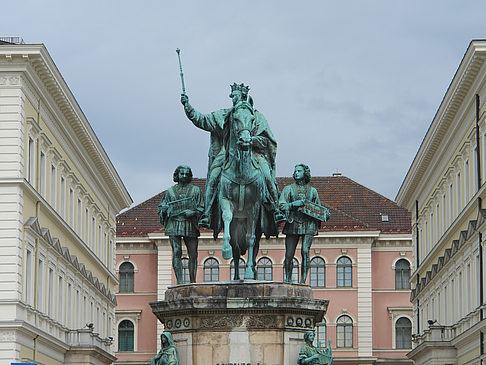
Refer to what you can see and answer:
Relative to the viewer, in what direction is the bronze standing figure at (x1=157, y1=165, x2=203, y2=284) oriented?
toward the camera

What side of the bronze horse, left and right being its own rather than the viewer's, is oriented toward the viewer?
front

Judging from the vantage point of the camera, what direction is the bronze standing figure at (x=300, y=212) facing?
facing the viewer

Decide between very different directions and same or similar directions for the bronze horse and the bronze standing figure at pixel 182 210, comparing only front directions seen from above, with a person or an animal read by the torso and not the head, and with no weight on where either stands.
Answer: same or similar directions

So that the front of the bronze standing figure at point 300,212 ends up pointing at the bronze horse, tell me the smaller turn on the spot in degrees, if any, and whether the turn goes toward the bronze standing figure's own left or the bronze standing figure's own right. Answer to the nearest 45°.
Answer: approximately 45° to the bronze standing figure's own right

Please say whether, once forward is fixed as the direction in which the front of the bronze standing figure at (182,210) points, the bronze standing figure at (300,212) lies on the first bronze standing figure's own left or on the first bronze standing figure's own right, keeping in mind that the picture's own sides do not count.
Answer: on the first bronze standing figure's own left

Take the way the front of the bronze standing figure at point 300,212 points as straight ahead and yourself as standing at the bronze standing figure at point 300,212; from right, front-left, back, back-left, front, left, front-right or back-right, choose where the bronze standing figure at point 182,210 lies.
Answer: right
